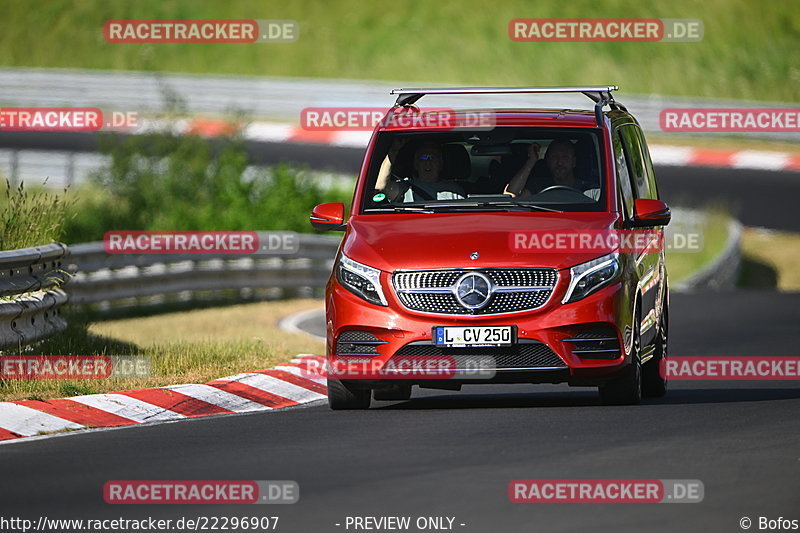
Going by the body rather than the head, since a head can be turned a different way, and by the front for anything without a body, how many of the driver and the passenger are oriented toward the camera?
2

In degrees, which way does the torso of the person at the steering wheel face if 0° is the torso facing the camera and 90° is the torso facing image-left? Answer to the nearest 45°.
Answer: approximately 0°

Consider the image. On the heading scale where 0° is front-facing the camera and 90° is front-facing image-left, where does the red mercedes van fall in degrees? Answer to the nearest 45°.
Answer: approximately 0°

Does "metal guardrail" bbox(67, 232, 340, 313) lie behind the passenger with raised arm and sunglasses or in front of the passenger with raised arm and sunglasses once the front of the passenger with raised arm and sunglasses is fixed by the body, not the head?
behind

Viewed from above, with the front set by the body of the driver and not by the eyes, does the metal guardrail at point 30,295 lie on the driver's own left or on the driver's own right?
on the driver's own right

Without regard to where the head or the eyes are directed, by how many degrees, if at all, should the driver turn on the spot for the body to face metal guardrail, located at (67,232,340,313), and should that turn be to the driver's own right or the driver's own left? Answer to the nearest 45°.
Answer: approximately 135° to the driver's own right
